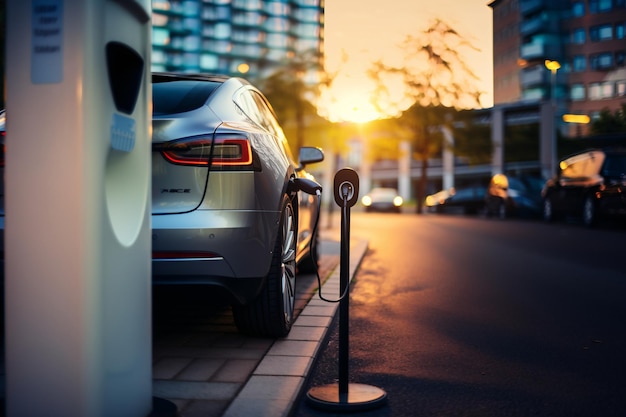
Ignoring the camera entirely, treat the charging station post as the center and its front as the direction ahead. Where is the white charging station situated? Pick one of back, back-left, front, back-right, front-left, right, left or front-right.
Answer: front-right

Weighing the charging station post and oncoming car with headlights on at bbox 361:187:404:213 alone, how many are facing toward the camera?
2

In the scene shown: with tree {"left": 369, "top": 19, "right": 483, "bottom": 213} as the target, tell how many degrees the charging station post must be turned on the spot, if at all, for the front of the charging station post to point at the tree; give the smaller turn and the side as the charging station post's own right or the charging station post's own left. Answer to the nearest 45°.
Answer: approximately 180°

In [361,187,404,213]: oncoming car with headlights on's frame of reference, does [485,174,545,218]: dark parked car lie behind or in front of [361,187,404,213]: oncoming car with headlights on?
in front

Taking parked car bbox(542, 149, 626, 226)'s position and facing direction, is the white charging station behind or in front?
in front

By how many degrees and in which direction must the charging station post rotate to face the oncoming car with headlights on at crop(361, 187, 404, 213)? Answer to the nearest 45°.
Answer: approximately 180°

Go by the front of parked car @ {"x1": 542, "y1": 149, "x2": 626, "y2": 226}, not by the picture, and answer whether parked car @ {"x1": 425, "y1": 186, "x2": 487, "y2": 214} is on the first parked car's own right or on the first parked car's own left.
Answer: on the first parked car's own right

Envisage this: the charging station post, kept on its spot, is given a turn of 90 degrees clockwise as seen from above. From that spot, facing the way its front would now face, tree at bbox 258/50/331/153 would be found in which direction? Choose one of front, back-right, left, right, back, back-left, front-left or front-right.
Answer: right

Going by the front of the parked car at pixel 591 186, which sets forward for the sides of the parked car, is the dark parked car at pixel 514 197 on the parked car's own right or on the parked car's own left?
on the parked car's own right

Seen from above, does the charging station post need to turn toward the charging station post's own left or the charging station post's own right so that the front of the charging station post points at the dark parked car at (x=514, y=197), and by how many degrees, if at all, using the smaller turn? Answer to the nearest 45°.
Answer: approximately 180°

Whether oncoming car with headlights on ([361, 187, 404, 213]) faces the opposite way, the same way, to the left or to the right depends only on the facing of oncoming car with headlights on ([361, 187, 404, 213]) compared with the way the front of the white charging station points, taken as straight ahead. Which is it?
to the right

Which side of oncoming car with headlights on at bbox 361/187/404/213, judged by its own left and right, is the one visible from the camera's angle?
front

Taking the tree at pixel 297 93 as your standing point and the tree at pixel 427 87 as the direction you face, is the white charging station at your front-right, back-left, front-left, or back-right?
back-right

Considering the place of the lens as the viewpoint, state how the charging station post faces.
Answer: facing the viewer

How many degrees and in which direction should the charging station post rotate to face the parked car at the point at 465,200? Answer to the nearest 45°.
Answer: approximately 180°

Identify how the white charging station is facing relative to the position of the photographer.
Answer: facing the viewer and to the right of the viewer
